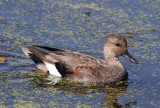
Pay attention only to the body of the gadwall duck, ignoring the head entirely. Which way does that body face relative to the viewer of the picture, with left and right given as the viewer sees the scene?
facing to the right of the viewer
